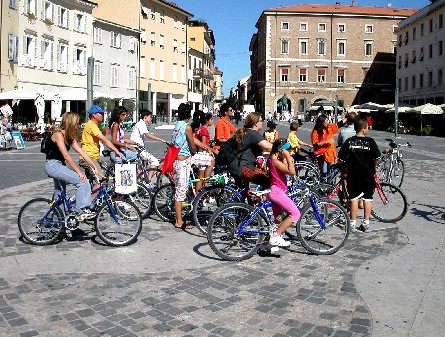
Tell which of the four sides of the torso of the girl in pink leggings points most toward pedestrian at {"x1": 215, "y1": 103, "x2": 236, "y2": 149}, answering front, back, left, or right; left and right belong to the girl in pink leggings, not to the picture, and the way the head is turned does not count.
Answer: left

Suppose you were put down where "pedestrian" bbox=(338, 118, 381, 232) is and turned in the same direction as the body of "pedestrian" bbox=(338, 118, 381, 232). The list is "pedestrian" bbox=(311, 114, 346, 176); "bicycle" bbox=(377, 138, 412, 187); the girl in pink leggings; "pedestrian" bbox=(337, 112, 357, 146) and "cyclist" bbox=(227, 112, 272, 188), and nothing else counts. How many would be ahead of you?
3

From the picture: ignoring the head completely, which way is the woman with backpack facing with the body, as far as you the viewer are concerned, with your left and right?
facing to the right of the viewer

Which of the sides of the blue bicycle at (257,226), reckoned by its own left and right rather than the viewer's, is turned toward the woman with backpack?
back

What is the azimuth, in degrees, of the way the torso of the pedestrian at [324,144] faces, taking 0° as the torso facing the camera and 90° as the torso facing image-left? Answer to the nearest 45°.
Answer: approximately 315°

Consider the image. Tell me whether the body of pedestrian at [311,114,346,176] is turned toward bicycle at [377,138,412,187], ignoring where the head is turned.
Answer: no

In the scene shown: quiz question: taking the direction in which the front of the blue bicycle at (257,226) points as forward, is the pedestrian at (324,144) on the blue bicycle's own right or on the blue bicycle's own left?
on the blue bicycle's own left

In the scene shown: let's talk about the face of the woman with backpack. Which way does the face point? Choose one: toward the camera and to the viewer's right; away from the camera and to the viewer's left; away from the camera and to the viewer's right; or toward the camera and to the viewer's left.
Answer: away from the camera and to the viewer's right

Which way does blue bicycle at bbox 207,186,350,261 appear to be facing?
to the viewer's right

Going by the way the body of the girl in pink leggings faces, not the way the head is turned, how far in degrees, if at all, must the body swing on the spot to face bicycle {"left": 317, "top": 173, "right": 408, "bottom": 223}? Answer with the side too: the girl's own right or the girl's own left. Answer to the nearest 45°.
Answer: approximately 45° to the girl's own left

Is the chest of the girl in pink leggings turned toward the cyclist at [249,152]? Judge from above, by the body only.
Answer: no

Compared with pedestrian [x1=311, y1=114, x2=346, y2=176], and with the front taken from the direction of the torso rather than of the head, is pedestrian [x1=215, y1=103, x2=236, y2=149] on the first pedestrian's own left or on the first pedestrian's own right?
on the first pedestrian's own right

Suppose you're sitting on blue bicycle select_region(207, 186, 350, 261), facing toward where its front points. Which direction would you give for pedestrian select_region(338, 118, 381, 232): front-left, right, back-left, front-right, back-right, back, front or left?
front-left

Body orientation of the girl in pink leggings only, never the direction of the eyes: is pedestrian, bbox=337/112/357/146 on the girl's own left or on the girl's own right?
on the girl's own left

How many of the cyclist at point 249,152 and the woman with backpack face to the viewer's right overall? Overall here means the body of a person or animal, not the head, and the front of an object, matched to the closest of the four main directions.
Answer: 2

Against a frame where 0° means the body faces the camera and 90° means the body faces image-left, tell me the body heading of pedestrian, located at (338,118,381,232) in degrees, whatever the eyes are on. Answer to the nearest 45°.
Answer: approximately 180°
